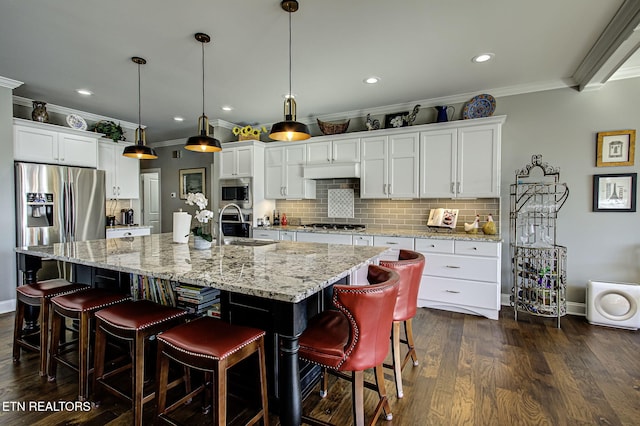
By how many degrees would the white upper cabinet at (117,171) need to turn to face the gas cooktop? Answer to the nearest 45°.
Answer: approximately 45° to its left

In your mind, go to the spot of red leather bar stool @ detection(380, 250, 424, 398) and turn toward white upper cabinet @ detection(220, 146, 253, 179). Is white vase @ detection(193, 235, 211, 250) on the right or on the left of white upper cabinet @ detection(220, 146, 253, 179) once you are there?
left

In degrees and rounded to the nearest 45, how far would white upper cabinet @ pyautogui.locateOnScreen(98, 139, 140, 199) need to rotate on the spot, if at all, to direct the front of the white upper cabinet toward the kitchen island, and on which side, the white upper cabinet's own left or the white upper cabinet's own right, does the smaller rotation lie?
0° — it already faces it

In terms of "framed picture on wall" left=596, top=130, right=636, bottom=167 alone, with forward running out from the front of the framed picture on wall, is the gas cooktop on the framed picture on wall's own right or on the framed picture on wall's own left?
on the framed picture on wall's own right

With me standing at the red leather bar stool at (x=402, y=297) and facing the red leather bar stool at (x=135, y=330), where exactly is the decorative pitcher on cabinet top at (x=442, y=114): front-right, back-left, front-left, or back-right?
back-right

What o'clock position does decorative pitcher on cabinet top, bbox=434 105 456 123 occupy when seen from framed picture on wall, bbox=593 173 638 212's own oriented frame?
The decorative pitcher on cabinet top is roughly at 2 o'clock from the framed picture on wall.
